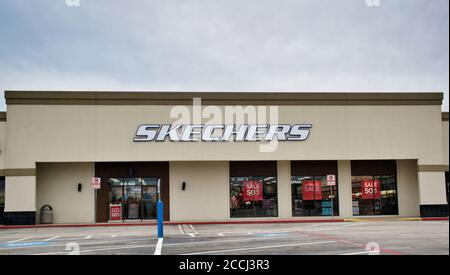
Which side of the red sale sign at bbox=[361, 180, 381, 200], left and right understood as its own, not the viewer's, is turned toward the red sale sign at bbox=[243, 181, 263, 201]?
right

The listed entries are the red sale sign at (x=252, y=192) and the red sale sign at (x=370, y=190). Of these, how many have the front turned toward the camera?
2

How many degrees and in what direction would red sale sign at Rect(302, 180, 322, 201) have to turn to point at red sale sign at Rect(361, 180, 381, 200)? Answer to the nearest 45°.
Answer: approximately 90° to its left

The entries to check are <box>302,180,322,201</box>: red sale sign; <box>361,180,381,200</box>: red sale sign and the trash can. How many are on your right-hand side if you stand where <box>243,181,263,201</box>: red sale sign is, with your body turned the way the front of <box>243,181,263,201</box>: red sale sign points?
1

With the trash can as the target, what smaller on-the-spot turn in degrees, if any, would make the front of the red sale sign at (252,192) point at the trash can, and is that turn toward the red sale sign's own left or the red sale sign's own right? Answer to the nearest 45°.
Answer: approximately 90° to the red sale sign's own right

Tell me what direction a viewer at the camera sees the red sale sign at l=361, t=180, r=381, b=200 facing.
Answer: facing the viewer

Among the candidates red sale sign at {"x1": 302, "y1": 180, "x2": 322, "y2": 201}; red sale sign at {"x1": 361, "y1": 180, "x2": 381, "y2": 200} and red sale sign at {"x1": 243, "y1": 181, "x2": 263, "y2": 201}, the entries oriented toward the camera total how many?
3

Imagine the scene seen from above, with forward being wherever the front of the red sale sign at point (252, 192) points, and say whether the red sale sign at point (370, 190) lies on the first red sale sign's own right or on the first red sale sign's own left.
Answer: on the first red sale sign's own left

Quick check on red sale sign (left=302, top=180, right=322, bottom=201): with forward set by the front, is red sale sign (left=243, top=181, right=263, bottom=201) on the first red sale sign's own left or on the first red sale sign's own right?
on the first red sale sign's own right

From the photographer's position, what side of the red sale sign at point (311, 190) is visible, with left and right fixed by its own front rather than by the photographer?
front

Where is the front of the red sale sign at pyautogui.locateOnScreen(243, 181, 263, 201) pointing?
toward the camera

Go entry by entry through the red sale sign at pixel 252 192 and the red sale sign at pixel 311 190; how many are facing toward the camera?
2
